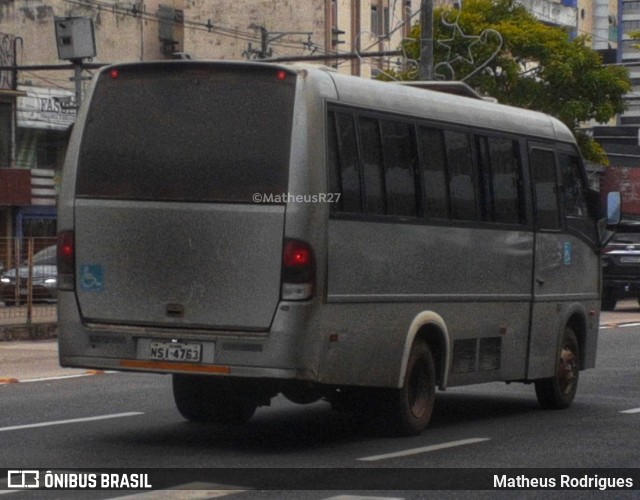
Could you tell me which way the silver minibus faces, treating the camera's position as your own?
facing away from the viewer and to the right of the viewer

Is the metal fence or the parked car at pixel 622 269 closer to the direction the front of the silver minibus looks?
the parked car

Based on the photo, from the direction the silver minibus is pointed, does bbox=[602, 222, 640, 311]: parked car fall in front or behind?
in front

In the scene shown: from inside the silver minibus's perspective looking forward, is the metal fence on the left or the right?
on its left

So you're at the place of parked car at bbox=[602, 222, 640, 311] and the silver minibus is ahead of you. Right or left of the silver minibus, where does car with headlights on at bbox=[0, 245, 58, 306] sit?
right
